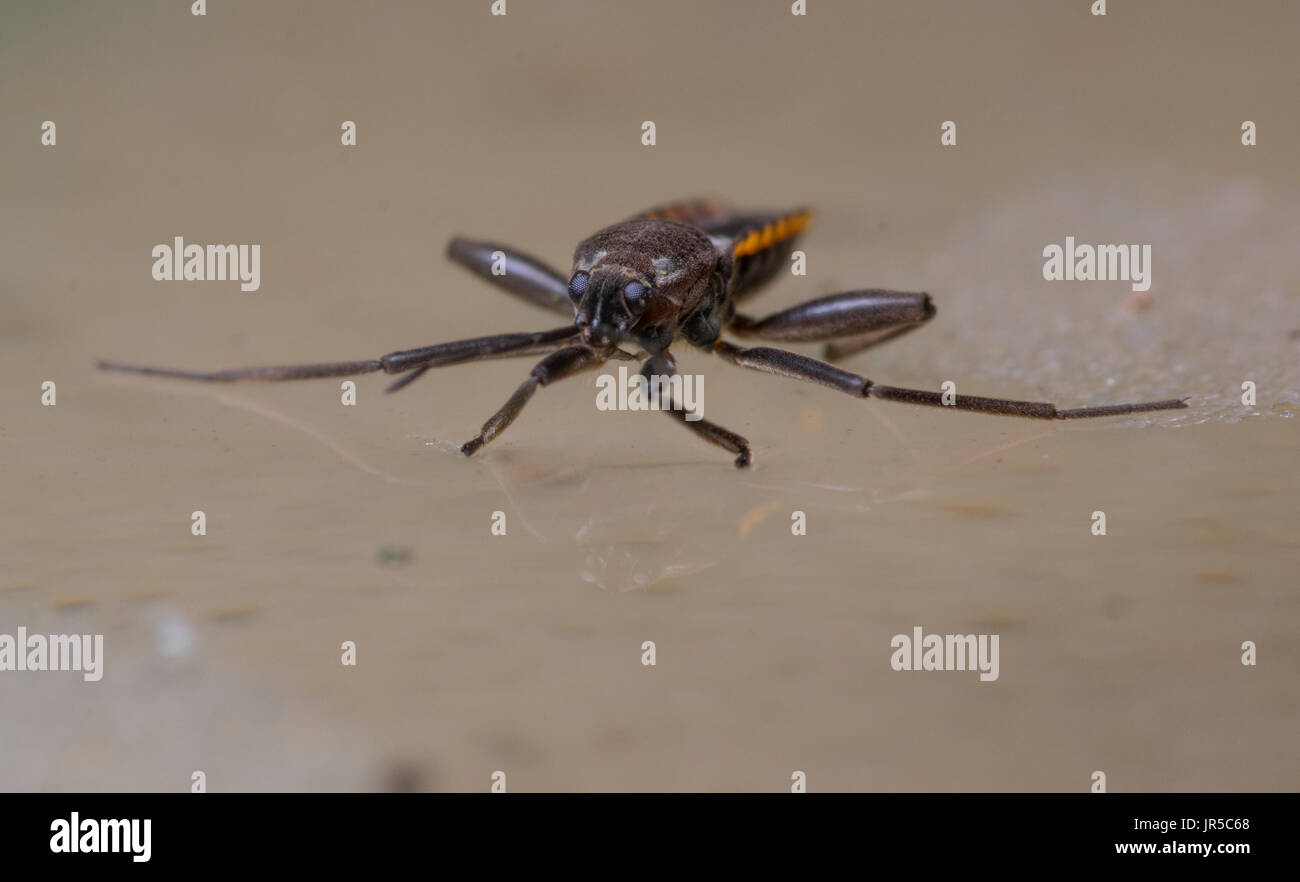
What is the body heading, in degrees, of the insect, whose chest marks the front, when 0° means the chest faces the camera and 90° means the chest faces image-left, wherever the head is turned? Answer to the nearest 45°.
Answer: approximately 45°
